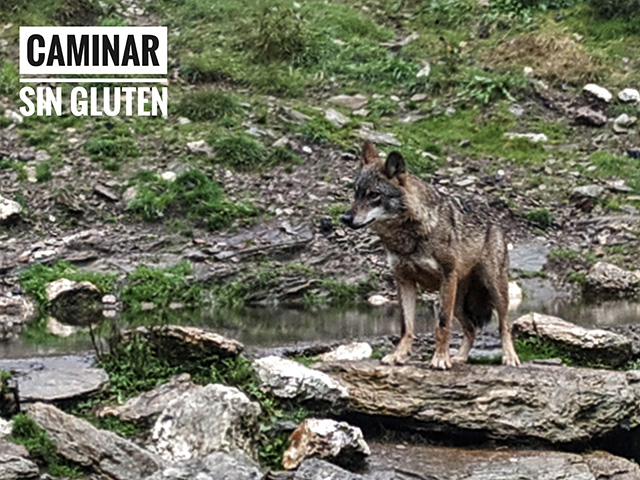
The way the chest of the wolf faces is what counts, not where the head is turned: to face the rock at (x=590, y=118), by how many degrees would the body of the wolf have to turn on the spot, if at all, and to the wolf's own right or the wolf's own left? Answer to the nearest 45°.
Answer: approximately 135° to the wolf's own right

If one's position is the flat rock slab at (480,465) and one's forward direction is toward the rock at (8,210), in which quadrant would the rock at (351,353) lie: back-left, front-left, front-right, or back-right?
front-right

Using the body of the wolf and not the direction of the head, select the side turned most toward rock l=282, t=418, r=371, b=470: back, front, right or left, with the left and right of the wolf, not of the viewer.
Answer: front

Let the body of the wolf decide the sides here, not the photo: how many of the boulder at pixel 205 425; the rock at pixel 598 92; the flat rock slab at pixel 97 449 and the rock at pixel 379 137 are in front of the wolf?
2

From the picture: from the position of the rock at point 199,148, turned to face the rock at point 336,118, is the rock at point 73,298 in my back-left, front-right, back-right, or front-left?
back-right

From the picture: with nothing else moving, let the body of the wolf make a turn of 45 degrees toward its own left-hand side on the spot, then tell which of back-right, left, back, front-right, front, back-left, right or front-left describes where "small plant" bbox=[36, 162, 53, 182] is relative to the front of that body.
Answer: back-right

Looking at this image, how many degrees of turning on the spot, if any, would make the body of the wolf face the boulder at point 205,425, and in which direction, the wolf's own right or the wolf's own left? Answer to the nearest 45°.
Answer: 0° — it already faces it

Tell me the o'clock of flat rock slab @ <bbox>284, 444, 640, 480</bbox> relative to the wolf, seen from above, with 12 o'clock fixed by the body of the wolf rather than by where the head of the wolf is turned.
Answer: The flat rock slab is roughly at 10 o'clock from the wolf.

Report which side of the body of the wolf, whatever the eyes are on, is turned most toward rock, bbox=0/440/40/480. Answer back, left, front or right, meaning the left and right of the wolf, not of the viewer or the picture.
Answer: front

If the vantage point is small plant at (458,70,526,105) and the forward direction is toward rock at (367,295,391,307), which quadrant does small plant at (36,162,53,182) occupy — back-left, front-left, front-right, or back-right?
front-right

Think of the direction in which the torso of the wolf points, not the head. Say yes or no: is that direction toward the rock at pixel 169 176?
no

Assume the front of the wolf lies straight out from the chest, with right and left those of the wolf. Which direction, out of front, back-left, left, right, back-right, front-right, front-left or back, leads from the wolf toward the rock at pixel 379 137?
back-right

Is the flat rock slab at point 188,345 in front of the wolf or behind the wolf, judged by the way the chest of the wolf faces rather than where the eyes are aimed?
in front

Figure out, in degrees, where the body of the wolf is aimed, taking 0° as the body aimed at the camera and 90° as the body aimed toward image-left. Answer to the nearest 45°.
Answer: approximately 45°

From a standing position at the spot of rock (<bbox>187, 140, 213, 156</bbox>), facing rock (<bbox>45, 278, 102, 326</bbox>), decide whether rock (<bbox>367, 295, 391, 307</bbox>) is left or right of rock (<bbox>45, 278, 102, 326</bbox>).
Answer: left

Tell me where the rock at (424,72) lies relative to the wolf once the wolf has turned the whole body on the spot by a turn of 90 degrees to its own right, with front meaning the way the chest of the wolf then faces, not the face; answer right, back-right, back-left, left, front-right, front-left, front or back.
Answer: front-right
